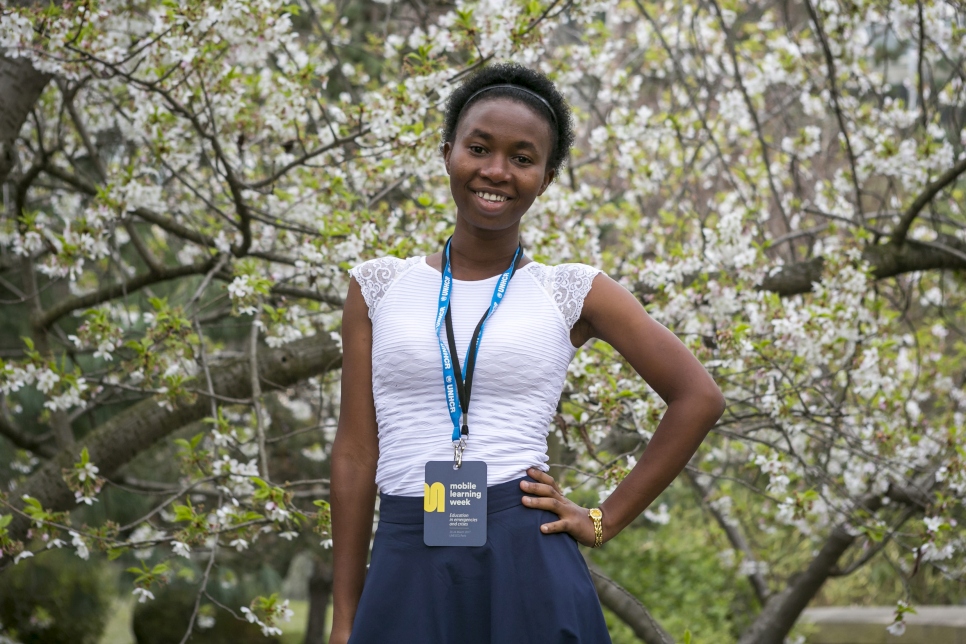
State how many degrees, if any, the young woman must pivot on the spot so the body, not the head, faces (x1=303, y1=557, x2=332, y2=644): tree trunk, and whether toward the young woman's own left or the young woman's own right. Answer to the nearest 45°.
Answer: approximately 180°

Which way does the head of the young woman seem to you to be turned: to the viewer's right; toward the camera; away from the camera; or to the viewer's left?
toward the camera

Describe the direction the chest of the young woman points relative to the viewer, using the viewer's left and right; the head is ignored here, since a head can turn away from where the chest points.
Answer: facing the viewer
